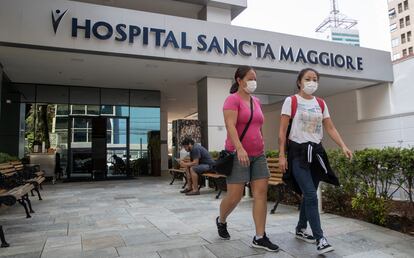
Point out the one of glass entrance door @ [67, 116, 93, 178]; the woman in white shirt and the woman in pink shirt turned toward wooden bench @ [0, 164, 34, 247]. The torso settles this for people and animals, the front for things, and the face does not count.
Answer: the glass entrance door

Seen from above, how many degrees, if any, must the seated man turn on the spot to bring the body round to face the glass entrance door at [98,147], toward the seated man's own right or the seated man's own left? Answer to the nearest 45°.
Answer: approximately 45° to the seated man's own right

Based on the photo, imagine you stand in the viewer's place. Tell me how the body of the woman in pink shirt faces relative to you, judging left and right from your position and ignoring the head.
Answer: facing the viewer and to the right of the viewer

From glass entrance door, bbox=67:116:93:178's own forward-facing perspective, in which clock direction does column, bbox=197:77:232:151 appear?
The column is roughly at 10 o'clock from the glass entrance door.

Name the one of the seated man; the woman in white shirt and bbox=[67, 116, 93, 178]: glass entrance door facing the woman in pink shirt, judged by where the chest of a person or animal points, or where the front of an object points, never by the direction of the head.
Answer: the glass entrance door

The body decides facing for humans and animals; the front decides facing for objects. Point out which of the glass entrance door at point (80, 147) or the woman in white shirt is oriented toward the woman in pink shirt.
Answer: the glass entrance door

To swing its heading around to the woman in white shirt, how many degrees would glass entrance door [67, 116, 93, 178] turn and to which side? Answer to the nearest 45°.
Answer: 0° — it already faces them

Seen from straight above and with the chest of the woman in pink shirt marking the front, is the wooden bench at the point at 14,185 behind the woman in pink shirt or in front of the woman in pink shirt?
behind

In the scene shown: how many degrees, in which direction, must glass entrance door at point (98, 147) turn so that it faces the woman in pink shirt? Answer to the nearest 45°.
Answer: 0° — it already faces them

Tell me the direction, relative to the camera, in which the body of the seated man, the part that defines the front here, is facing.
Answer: to the viewer's left

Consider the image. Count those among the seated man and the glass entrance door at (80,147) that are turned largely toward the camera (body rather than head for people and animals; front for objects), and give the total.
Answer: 1

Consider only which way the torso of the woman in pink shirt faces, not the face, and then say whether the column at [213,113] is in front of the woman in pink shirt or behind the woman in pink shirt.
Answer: behind
